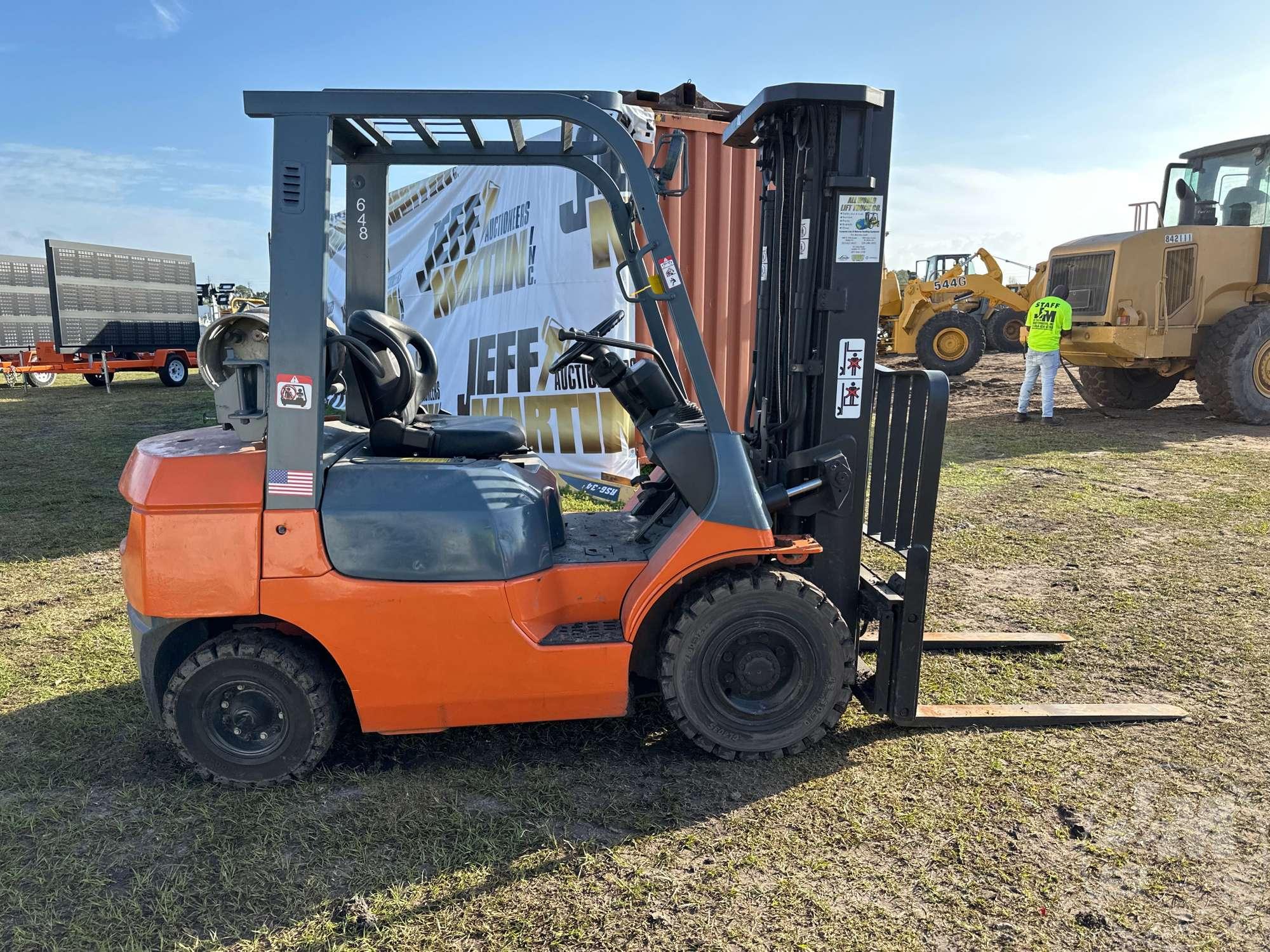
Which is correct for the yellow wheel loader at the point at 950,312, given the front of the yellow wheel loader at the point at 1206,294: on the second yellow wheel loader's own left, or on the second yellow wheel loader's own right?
on the second yellow wheel loader's own left

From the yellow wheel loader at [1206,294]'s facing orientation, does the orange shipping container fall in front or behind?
behind

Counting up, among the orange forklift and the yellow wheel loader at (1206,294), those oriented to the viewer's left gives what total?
0

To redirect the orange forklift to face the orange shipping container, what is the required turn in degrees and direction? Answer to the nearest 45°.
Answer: approximately 90° to its left

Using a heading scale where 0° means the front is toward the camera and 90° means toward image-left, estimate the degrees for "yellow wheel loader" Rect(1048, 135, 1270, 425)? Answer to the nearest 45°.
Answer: approximately 225°

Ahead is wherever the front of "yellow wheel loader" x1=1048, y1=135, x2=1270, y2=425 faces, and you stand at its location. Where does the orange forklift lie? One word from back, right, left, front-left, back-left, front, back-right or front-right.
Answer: back-right

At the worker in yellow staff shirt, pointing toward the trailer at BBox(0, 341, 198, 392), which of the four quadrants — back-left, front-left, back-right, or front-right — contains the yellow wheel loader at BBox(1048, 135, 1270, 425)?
back-right

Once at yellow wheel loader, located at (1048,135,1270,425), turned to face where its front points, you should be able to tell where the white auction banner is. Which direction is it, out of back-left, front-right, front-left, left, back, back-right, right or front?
back

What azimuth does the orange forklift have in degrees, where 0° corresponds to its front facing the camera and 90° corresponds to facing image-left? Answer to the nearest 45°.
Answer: approximately 270°

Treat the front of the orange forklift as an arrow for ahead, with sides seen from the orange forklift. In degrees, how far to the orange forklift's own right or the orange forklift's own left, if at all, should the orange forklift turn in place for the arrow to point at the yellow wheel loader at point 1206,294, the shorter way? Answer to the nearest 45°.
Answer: approximately 45° to the orange forklift's own left
